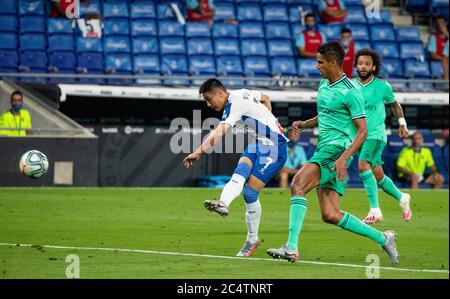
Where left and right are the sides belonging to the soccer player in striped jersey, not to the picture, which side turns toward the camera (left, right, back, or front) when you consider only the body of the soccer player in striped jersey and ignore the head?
left

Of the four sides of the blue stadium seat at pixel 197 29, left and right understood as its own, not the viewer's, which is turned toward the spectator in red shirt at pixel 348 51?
left

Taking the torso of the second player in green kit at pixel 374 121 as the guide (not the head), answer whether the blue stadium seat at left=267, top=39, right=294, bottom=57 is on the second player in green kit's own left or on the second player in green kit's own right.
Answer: on the second player in green kit's own right

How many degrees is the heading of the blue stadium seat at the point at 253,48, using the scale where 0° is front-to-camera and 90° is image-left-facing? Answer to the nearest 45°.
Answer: approximately 0°

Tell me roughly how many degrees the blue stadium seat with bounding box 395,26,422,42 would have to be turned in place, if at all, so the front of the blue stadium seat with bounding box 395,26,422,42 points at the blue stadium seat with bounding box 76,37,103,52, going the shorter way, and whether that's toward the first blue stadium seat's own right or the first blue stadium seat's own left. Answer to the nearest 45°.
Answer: approximately 45° to the first blue stadium seat's own right
